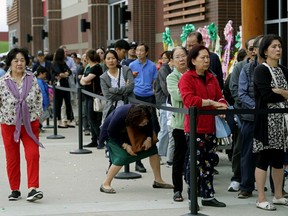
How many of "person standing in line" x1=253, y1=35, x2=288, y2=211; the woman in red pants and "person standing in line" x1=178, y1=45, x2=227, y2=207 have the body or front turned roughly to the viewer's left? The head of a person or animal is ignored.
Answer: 0

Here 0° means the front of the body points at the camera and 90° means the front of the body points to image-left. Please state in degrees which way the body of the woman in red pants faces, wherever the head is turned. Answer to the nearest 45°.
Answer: approximately 0°

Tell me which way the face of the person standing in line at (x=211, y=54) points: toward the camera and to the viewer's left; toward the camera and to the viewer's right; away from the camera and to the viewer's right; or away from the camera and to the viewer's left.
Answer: toward the camera and to the viewer's left

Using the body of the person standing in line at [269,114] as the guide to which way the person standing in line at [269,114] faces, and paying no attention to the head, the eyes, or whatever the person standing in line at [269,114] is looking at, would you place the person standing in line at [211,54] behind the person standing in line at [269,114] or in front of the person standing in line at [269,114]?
behind

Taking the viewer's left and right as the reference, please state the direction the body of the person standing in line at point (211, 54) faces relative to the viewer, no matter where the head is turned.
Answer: facing the viewer and to the left of the viewer

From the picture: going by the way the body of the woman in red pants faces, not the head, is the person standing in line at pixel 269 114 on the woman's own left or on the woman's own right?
on the woman's own left

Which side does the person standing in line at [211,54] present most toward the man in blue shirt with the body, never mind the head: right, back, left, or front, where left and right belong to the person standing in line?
right

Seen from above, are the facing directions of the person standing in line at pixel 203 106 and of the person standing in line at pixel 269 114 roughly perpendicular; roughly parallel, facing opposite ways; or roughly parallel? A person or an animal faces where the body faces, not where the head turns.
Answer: roughly parallel
